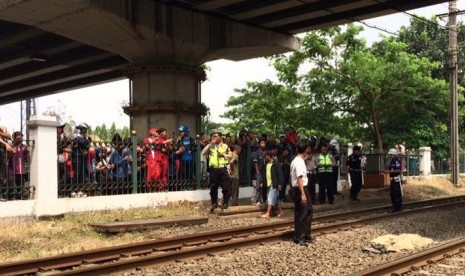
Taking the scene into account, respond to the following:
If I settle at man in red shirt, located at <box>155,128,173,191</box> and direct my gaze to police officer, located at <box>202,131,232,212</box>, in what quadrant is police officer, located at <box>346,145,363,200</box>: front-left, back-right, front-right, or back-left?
front-left

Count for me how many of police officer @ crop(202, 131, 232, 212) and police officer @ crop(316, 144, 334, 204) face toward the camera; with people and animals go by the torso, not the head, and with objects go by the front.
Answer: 2

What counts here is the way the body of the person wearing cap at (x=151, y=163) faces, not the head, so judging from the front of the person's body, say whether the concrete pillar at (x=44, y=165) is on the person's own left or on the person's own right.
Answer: on the person's own right

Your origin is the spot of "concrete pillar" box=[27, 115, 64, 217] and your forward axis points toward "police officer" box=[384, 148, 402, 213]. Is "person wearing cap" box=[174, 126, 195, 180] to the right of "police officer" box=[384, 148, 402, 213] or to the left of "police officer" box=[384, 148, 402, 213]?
left

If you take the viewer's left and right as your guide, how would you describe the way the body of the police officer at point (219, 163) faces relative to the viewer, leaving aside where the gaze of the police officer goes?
facing the viewer

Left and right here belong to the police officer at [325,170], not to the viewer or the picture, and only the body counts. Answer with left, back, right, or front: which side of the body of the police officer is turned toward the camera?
front

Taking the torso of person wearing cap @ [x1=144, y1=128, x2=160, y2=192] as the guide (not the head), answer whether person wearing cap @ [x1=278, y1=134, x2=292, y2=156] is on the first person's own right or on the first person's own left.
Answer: on the first person's own left

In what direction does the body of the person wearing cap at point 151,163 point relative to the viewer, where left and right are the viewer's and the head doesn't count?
facing the viewer and to the right of the viewer

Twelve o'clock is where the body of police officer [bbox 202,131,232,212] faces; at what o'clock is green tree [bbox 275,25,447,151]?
The green tree is roughly at 7 o'clock from the police officer.

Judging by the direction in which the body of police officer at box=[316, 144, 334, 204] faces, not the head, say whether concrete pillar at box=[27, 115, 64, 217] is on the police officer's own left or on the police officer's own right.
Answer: on the police officer's own right
